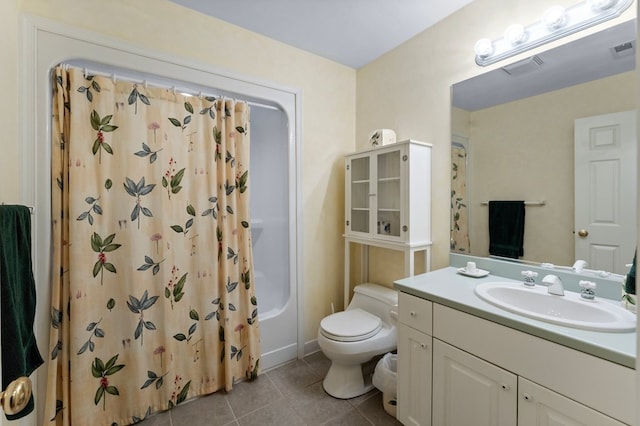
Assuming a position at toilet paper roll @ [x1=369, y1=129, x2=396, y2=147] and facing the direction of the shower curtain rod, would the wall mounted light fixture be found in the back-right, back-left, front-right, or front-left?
back-left

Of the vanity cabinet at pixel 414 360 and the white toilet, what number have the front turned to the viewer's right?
0

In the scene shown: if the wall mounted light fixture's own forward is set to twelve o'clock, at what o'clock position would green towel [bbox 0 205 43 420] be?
The green towel is roughly at 12 o'clock from the wall mounted light fixture.

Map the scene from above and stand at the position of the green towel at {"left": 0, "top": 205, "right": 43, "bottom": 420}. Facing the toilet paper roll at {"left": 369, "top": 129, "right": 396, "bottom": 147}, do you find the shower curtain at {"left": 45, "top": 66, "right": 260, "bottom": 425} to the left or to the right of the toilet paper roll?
left

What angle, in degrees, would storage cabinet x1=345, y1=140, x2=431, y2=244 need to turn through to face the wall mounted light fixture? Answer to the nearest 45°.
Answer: approximately 90° to its left

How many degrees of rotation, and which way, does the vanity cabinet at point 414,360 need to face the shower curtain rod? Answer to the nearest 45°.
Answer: approximately 45° to its right
